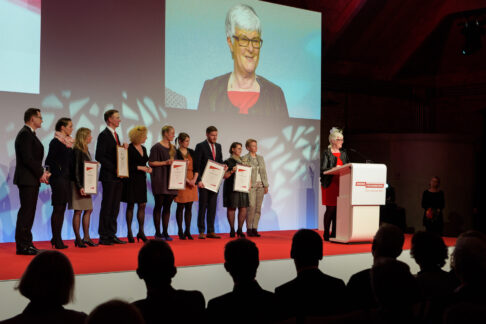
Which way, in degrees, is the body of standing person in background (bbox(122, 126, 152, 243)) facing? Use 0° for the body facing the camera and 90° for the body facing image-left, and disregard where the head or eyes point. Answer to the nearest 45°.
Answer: approximately 315°

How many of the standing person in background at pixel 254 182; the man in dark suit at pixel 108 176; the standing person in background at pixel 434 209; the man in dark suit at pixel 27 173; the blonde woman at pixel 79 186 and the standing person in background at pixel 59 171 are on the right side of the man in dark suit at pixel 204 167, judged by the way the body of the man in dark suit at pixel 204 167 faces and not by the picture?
4

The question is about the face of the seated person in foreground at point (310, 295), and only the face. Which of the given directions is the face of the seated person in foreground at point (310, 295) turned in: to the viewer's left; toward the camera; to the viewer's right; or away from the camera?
away from the camera

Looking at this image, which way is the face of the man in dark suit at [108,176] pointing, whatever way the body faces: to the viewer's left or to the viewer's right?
to the viewer's right

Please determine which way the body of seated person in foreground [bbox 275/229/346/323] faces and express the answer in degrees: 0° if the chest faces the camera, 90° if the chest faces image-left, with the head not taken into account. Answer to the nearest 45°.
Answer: approximately 180°

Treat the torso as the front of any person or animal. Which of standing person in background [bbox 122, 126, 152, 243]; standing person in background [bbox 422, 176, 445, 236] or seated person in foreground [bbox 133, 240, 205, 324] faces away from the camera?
the seated person in foreground

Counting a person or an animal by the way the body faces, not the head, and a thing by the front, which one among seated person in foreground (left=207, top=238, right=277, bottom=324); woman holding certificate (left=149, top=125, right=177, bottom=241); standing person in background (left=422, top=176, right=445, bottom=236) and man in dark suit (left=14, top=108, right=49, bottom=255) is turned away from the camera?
the seated person in foreground

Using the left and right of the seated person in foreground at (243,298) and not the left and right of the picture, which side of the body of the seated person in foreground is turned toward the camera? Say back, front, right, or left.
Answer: back

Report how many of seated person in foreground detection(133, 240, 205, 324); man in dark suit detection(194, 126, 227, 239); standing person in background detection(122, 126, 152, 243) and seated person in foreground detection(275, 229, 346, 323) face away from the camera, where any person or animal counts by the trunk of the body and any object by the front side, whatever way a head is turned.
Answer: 2

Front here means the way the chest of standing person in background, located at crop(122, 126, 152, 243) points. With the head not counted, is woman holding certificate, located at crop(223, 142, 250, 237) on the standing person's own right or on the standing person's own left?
on the standing person's own left
